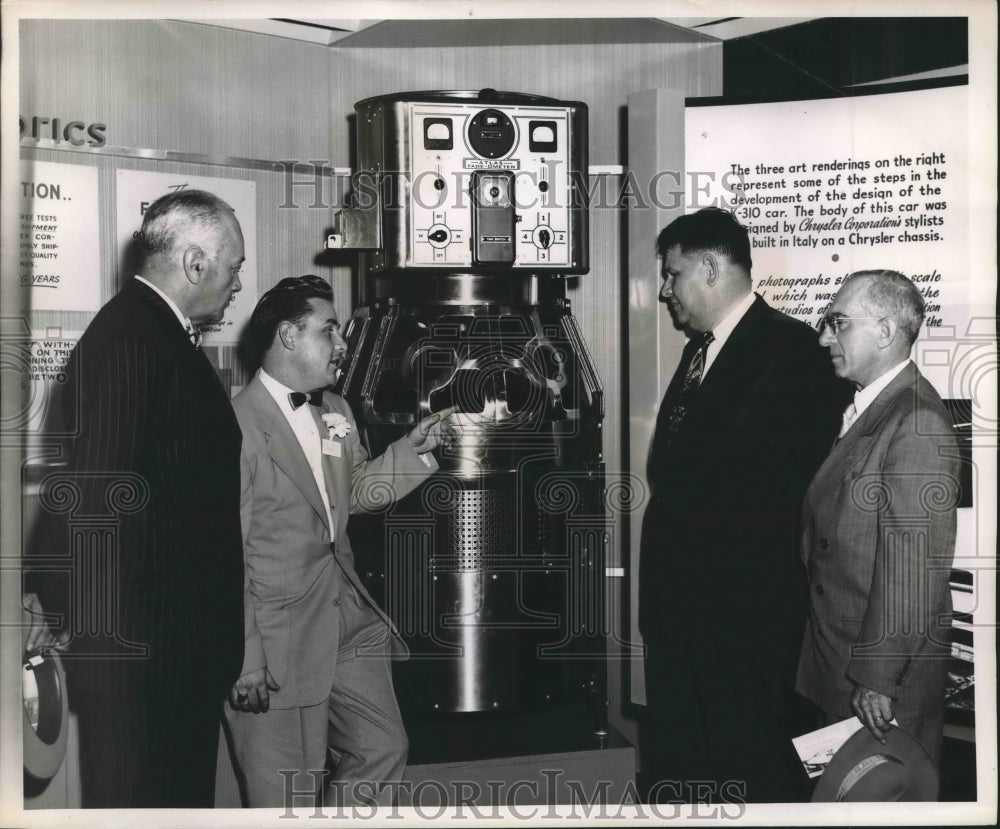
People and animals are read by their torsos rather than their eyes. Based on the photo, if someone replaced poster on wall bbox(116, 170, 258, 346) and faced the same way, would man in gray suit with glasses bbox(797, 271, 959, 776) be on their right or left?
on their left

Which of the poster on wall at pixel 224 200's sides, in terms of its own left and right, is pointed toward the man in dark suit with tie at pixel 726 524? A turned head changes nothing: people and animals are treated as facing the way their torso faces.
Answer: left

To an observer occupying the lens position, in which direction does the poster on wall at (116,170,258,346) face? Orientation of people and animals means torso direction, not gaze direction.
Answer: facing the viewer

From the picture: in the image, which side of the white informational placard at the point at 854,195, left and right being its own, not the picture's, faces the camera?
front

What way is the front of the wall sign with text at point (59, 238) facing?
toward the camera

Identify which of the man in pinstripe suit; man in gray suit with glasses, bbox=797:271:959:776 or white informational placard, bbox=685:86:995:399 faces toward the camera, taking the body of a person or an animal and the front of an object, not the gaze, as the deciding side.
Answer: the white informational placard

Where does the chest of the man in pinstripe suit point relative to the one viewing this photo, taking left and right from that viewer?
facing to the right of the viewer

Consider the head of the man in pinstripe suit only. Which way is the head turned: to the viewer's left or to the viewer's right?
to the viewer's right

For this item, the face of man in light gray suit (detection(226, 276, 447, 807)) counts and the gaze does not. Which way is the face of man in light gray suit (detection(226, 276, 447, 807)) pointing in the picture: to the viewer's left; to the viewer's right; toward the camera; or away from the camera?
to the viewer's right

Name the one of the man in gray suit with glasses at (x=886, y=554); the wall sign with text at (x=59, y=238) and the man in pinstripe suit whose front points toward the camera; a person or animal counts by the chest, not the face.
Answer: the wall sign with text

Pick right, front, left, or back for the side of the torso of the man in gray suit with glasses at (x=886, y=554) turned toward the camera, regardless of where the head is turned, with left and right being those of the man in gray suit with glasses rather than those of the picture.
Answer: left

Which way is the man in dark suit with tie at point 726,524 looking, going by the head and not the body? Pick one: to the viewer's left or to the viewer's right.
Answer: to the viewer's left
